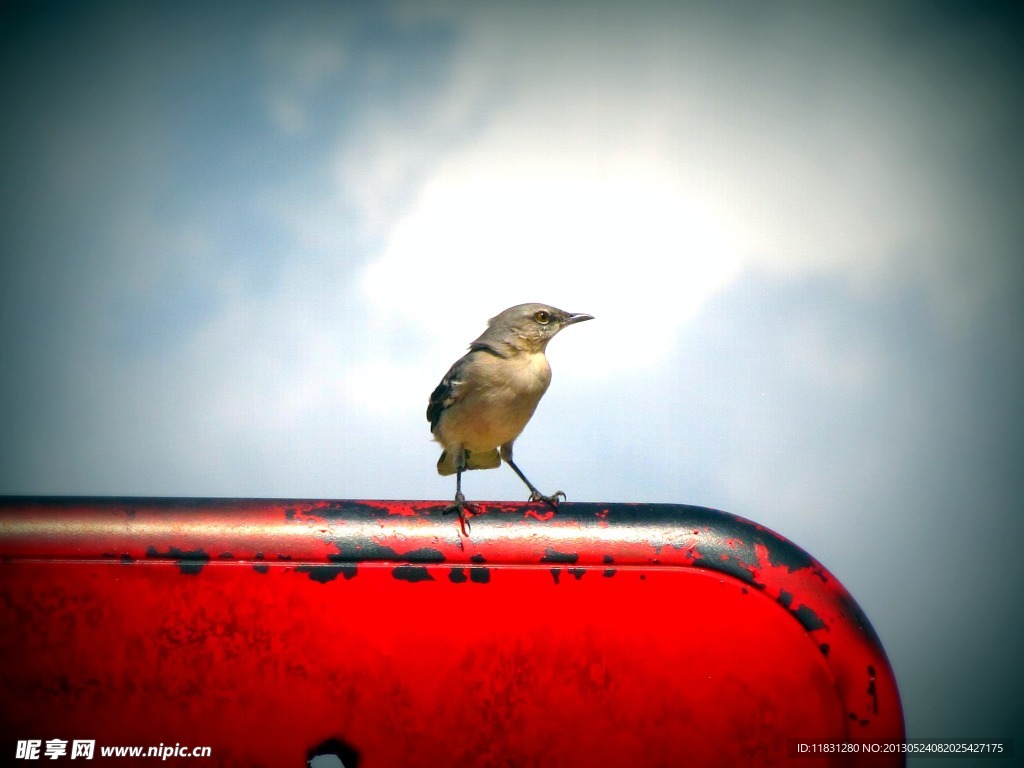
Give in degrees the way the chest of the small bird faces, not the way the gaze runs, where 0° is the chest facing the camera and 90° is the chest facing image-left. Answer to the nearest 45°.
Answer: approximately 315°
